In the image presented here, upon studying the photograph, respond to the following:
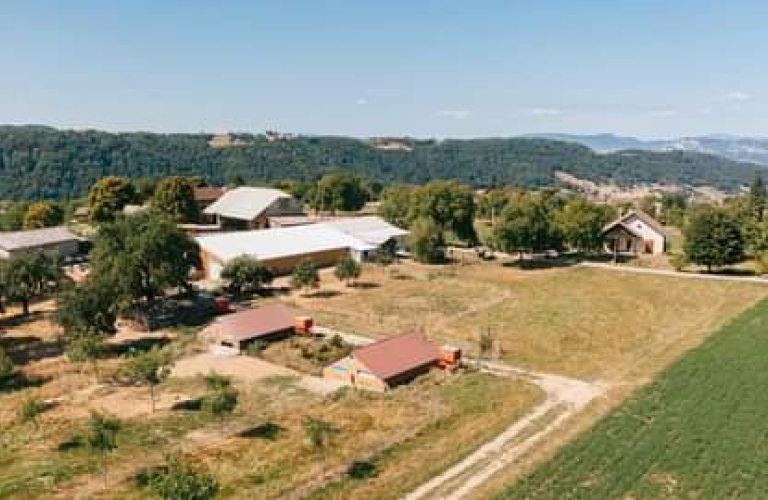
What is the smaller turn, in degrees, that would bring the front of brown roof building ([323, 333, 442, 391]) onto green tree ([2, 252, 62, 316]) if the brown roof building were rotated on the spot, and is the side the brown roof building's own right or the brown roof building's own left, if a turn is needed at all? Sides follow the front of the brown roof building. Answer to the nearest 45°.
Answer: approximately 90° to the brown roof building's own right

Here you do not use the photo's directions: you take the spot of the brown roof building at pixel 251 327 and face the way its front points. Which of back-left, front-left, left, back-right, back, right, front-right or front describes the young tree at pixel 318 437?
front-left

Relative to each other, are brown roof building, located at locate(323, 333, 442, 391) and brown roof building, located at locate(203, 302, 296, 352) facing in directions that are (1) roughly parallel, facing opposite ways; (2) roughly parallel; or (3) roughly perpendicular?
roughly parallel

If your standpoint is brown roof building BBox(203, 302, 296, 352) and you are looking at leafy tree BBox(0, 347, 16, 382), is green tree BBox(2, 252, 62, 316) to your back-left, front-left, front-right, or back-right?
front-right

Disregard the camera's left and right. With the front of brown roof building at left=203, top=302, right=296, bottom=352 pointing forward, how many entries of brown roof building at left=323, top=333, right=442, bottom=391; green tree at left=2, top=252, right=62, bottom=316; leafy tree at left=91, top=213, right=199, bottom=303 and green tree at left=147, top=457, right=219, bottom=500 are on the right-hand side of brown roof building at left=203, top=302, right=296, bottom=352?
2

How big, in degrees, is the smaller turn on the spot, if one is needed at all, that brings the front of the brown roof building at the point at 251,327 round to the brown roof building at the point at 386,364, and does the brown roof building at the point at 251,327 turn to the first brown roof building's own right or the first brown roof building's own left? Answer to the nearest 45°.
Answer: approximately 90° to the first brown roof building's own left

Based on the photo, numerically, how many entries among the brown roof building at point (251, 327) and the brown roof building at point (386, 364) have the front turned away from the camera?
0

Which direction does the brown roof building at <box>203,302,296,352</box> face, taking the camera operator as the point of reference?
facing the viewer and to the left of the viewer

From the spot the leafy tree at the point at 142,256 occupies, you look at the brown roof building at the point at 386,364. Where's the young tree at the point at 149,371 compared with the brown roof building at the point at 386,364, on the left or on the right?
right

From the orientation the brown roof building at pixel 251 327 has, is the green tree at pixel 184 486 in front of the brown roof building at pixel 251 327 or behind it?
in front

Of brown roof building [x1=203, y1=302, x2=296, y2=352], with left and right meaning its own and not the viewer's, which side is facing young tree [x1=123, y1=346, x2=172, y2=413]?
front

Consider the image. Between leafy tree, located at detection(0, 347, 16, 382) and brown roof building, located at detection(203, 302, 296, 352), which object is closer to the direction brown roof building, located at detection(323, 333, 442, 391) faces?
the leafy tree

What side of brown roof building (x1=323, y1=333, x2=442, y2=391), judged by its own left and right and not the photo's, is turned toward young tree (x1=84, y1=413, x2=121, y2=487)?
front

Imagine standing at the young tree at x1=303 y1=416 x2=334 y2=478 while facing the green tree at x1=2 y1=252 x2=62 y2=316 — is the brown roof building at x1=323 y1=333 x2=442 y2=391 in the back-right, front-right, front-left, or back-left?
front-right

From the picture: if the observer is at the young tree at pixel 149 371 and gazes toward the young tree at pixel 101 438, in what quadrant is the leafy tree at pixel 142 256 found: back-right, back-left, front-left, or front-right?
back-right

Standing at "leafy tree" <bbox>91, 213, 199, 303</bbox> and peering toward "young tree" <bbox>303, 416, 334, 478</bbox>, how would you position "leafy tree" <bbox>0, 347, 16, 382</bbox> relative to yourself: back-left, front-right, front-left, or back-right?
front-right
